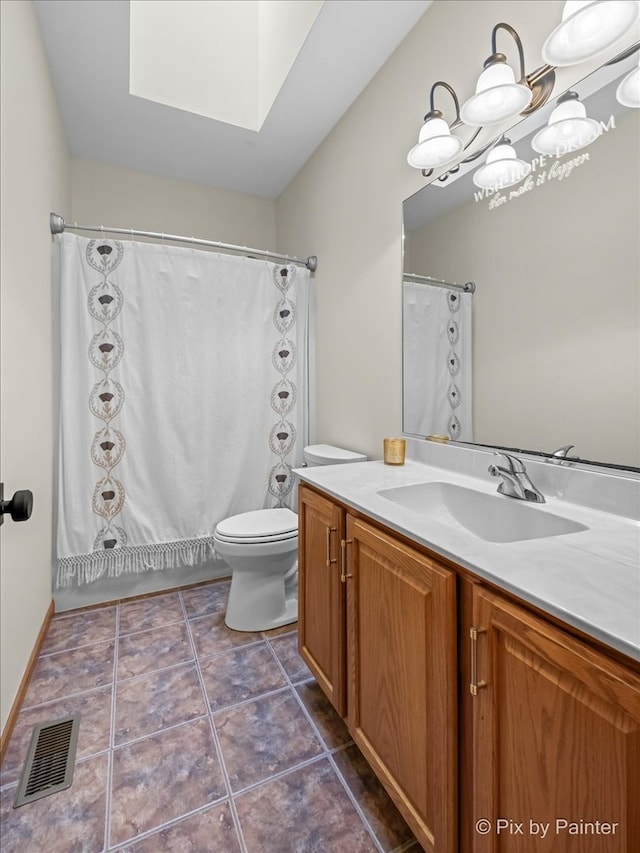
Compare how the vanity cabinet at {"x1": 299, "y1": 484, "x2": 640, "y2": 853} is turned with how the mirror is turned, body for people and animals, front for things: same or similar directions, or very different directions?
same or similar directions

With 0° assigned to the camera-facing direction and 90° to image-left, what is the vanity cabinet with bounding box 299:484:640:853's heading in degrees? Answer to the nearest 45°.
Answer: approximately 45°

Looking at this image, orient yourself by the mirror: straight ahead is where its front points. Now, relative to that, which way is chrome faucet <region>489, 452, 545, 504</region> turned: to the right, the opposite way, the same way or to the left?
the same way

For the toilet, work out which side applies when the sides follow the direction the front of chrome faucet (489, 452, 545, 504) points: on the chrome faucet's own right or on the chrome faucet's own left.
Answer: on the chrome faucet's own right

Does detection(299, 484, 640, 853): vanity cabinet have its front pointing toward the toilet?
no

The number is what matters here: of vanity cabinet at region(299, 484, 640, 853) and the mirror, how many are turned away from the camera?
0

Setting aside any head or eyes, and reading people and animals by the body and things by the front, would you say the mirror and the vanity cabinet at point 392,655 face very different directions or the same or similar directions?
same or similar directions

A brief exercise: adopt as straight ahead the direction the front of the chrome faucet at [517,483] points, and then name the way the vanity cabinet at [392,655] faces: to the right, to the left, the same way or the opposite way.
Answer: the same way

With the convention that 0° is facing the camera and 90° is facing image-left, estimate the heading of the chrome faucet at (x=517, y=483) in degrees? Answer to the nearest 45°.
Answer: approximately 45°

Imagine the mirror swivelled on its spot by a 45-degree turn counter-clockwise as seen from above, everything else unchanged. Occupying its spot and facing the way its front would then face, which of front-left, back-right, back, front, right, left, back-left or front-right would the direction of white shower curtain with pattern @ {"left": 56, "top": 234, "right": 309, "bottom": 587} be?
right

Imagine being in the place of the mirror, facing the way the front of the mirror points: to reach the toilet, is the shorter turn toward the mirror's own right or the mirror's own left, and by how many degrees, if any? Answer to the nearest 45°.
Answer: approximately 45° to the mirror's own right

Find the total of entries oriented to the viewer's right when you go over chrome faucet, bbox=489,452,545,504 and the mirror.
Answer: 0
